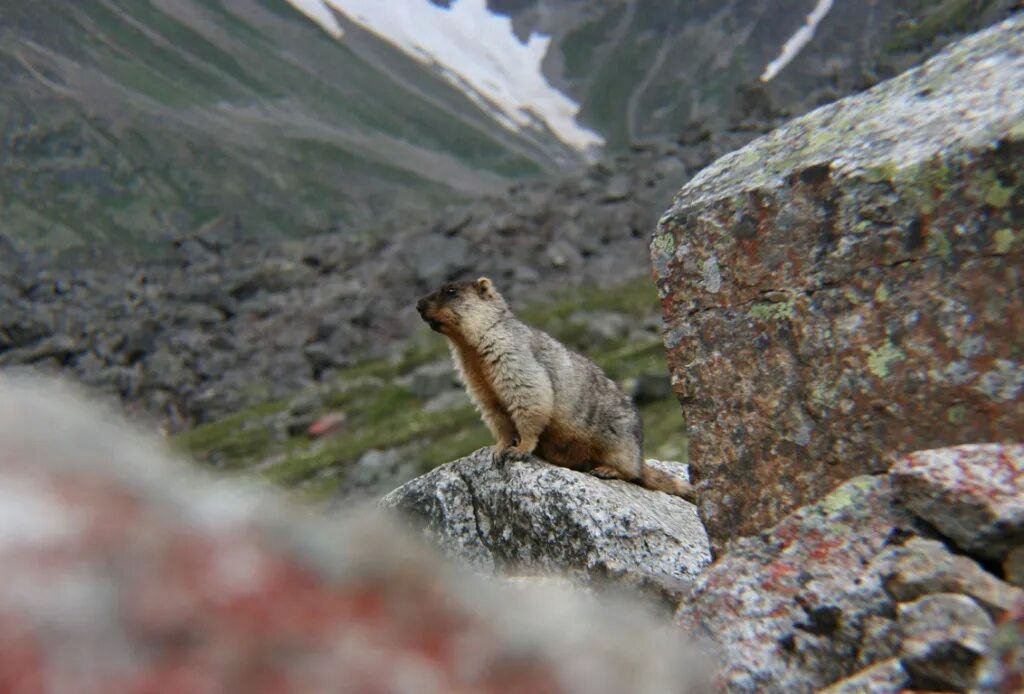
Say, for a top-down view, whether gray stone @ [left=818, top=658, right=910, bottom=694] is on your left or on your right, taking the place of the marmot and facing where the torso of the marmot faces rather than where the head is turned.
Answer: on your left

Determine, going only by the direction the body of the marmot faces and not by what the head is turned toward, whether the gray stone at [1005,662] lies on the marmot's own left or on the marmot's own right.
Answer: on the marmot's own left

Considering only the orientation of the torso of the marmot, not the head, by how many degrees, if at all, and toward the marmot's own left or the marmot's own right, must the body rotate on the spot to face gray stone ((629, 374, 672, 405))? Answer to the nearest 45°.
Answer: approximately 90° to the marmot's own right

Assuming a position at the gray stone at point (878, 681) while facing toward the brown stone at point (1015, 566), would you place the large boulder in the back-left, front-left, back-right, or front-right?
front-left

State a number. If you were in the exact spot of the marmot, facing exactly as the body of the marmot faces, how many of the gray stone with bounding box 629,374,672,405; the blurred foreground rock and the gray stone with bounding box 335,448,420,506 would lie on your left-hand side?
1

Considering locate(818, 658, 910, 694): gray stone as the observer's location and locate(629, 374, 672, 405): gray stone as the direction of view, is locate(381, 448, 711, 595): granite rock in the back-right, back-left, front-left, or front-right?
front-left

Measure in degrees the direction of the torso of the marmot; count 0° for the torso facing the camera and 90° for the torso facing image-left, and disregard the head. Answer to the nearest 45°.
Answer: approximately 90°
